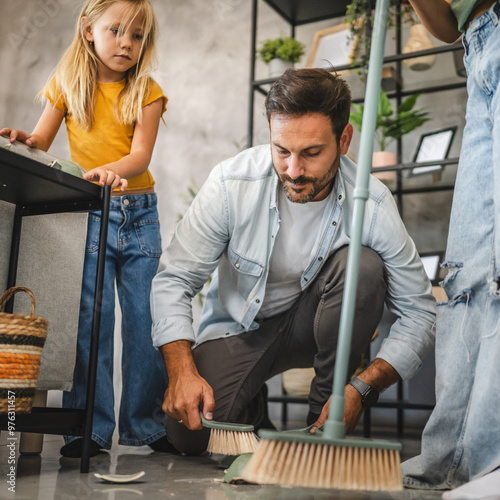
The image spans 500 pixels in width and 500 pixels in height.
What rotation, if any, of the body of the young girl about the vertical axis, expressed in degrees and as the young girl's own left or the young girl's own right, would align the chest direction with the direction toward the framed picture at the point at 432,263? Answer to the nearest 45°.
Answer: approximately 135° to the young girl's own left

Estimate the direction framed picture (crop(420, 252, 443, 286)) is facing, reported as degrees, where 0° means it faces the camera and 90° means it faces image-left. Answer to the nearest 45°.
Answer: approximately 0°

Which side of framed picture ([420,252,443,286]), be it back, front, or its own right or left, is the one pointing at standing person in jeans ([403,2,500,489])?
front

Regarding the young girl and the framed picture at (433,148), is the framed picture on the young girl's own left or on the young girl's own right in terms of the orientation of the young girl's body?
on the young girl's own left

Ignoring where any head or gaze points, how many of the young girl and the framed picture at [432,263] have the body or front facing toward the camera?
2

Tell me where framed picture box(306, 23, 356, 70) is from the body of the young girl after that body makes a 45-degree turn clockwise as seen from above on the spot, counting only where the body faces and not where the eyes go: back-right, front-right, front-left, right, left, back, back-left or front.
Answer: back

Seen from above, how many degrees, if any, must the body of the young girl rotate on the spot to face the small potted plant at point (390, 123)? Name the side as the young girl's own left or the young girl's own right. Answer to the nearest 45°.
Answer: approximately 135° to the young girl's own left

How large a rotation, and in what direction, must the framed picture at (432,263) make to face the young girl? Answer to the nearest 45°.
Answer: approximately 45° to its right

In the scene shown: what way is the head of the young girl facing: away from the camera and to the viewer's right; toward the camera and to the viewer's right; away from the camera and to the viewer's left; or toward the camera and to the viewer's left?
toward the camera and to the viewer's right
